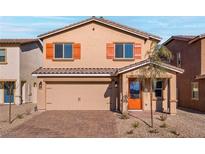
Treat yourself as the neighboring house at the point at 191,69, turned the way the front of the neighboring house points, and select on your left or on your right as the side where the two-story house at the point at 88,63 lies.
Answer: on your right

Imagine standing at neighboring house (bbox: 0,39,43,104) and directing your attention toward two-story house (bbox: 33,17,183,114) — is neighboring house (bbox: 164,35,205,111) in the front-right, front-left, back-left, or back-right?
front-left

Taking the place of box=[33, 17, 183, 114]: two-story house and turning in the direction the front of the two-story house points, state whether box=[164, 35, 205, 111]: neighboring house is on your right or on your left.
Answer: on your left

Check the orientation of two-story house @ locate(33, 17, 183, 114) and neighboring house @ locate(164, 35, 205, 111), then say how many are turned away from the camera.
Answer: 0

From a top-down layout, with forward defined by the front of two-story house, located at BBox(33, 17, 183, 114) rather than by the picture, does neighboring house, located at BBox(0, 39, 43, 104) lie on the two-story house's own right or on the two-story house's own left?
on the two-story house's own right

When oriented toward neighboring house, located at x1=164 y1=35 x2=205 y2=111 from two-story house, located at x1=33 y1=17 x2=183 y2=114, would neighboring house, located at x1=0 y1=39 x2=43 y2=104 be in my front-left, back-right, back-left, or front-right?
back-left

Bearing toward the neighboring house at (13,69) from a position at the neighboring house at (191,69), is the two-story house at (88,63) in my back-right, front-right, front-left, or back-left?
front-left

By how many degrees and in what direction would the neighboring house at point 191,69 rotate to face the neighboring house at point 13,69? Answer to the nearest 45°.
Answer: approximately 135° to its right

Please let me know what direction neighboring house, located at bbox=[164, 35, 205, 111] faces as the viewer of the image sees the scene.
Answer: facing the viewer and to the right of the viewer

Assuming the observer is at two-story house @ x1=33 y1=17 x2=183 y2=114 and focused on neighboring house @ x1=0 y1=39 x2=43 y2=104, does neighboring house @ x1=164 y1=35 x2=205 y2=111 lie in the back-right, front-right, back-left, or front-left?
back-right

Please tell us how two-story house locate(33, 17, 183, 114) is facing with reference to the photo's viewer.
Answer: facing the viewer
